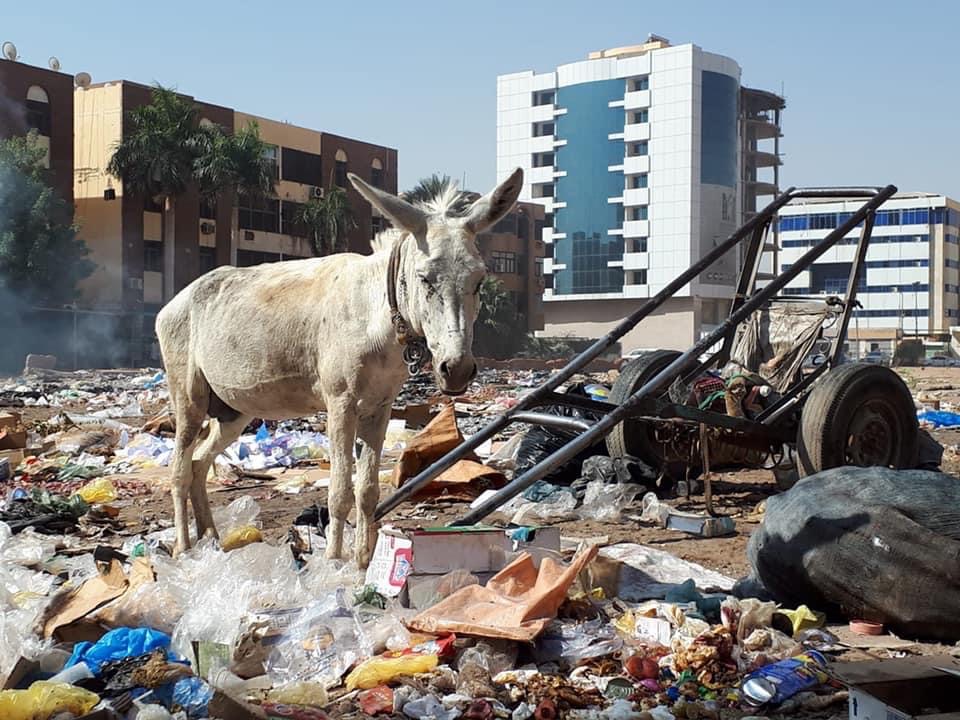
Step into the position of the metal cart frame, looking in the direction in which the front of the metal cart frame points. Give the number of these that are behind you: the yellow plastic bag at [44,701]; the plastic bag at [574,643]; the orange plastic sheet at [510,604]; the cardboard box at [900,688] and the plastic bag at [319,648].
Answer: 0

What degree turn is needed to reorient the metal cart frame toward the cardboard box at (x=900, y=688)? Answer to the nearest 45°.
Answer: approximately 45° to its left

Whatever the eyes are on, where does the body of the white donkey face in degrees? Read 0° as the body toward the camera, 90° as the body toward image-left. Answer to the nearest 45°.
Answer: approximately 315°

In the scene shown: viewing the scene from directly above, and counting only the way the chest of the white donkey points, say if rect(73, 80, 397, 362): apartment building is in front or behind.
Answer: behind

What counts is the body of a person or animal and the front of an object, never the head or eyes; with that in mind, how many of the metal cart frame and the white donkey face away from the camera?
0

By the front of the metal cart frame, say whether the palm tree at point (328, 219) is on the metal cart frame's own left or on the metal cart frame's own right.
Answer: on the metal cart frame's own right

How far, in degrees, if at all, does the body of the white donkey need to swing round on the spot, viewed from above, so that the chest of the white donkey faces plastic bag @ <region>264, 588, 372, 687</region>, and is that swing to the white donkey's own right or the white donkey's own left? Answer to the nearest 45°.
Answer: approximately 45° to the white donkey's own right

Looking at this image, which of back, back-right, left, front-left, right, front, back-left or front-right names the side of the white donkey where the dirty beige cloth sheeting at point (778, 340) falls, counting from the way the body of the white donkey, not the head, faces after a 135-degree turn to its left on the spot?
front-right

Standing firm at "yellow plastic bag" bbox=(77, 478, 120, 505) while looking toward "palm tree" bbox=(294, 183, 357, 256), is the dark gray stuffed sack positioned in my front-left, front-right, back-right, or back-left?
back-right

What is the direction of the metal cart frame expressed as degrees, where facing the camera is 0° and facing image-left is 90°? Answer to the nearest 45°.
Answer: approximately 45°

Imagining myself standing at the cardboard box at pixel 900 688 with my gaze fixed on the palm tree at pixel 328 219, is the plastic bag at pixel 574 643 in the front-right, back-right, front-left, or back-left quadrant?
front-left

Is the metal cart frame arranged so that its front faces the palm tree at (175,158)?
no

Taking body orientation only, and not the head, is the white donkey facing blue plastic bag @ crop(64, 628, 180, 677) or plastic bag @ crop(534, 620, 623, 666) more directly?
the plastic bag

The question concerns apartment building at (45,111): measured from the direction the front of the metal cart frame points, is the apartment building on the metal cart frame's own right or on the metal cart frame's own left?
on the metal cart frame's own right

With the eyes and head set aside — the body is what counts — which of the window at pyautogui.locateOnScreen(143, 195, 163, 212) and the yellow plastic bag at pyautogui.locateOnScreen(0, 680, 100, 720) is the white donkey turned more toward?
the yellow plastic bag

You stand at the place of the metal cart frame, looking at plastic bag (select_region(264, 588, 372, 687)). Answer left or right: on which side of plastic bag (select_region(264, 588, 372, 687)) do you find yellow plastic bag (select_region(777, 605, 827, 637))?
left
